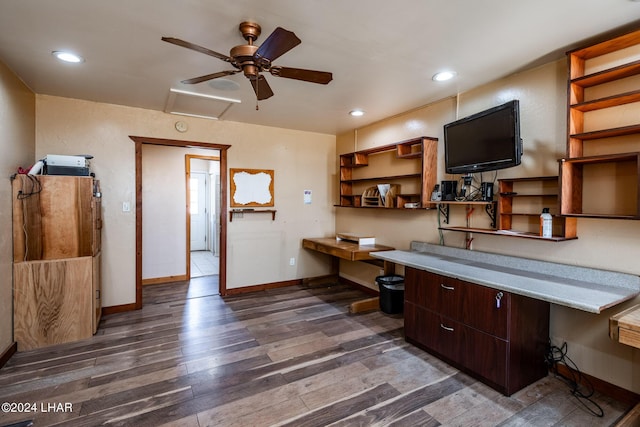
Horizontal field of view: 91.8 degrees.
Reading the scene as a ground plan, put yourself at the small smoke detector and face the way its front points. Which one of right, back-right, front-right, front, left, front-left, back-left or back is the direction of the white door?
back

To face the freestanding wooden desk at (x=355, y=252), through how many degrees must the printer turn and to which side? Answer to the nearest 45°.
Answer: approximately 90° to its left

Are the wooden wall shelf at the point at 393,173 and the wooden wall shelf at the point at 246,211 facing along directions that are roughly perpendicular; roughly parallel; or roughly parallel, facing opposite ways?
roughly perpendicular

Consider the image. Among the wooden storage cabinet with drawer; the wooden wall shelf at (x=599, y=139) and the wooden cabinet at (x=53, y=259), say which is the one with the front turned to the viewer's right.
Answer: the wooden cabinet

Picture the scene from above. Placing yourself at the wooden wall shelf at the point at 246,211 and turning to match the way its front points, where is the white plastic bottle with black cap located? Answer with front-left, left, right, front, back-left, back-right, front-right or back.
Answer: front-left

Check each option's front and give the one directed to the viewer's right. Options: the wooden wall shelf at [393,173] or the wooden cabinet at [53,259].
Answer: the wooden cabinet

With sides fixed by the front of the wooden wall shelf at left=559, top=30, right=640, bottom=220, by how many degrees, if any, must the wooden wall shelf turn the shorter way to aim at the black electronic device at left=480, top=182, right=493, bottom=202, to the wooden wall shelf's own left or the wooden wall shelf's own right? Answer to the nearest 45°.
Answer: approximately 45° to the wooden wall shelf's own right

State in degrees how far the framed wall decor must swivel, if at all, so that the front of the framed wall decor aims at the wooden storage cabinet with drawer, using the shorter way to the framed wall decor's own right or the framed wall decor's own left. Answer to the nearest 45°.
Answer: approximately 45° to the framed wall decor's own left

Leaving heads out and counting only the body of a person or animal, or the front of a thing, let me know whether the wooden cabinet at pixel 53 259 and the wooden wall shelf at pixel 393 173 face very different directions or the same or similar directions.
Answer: very different directions

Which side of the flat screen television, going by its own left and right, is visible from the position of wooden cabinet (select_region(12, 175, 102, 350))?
front

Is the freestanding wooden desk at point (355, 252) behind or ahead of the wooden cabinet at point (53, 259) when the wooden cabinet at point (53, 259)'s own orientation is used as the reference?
ahead

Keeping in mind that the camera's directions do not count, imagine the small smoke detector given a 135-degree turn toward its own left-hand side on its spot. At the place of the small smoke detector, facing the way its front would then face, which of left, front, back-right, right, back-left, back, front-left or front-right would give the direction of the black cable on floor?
right

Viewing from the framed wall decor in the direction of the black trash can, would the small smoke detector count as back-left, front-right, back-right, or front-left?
back-right

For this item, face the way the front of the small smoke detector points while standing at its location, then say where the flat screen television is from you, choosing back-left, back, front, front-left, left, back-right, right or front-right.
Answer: front-left
